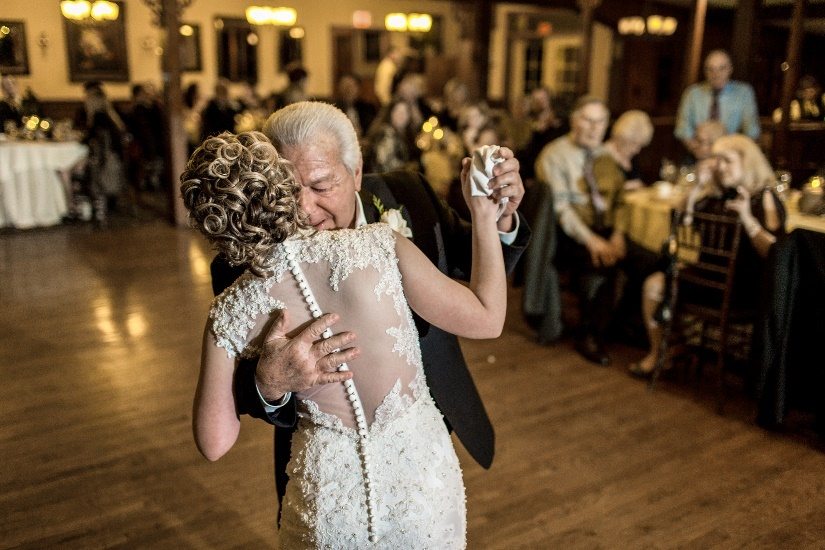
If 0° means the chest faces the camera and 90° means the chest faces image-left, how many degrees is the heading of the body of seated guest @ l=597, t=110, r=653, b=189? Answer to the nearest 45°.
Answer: approximately 90°

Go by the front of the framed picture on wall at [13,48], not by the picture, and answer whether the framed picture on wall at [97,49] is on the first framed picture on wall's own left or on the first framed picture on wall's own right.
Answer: on the first framed picture on wall's own left

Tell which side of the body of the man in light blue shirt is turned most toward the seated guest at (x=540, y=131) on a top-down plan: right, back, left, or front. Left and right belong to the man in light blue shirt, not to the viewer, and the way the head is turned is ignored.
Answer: right

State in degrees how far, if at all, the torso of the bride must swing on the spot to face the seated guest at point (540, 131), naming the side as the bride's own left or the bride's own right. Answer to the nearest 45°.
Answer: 0° — they already face them

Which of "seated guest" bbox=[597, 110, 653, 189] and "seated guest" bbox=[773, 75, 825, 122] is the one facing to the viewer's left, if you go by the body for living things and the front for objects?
"seated guest" bbox=[597, 110, 653, 189]

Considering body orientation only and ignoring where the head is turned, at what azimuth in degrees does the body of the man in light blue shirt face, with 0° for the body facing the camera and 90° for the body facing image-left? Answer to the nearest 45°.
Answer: approximately 0°

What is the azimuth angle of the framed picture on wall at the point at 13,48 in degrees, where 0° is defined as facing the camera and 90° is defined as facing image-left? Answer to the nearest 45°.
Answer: approximately 0°

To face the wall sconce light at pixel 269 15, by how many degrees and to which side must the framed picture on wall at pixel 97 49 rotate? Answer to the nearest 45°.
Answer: approximately 90° to its left

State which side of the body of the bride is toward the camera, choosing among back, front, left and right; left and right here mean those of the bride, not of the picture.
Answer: back

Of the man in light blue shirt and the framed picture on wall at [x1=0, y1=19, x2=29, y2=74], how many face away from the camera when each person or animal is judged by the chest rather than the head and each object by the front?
0
